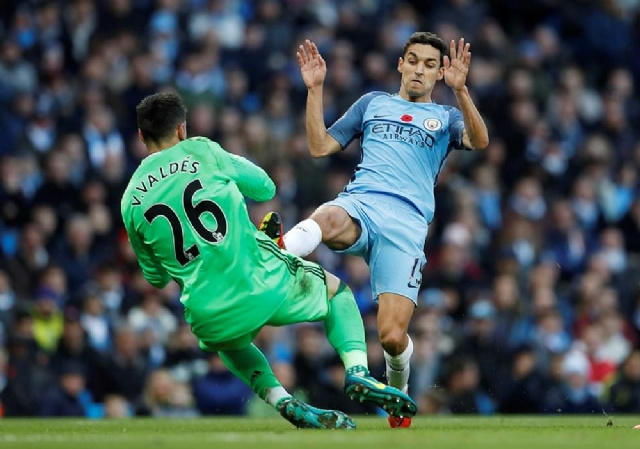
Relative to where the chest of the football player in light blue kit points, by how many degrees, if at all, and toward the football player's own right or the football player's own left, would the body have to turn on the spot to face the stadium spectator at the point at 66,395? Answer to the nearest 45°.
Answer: approximately 135° to the football player's own right

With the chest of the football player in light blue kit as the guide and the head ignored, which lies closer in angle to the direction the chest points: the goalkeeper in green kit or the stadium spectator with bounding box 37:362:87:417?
the goalkeeper in green kit

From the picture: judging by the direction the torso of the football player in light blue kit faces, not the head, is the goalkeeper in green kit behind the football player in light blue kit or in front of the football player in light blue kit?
in front
